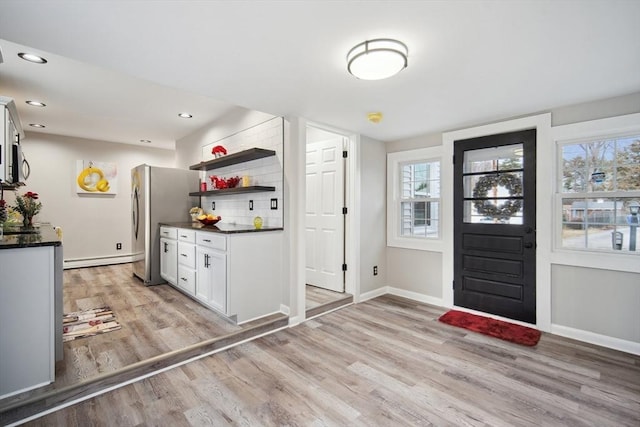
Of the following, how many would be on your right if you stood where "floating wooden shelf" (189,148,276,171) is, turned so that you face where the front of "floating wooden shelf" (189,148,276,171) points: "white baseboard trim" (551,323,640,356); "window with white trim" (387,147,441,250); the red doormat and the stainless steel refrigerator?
1

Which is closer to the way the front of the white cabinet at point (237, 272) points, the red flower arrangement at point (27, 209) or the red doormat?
the red flower arrangement

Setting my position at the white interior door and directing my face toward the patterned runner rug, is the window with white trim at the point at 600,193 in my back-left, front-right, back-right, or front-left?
back-left

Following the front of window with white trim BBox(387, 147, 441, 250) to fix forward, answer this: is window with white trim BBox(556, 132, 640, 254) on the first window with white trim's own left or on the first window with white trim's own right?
on the first window with white trim's own left

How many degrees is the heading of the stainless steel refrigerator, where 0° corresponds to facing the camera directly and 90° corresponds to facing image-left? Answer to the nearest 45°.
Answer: approximately 90°

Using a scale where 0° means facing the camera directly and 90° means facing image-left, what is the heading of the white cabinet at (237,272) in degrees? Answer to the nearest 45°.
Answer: approximately 45°

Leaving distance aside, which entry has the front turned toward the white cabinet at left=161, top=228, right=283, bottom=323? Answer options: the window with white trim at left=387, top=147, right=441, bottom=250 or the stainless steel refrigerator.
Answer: the window with white trim

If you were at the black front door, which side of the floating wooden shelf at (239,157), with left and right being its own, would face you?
left

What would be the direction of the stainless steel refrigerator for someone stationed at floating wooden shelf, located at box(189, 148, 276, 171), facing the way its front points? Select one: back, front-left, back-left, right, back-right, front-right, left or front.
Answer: right

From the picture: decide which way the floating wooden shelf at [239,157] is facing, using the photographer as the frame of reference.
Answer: facing the viewer and to the left of the viewer

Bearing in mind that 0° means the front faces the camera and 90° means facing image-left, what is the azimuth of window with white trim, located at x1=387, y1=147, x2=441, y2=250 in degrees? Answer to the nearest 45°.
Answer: approximately 45°
